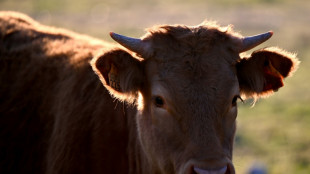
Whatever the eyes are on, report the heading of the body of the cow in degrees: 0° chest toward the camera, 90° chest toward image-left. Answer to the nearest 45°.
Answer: approximately 315°
